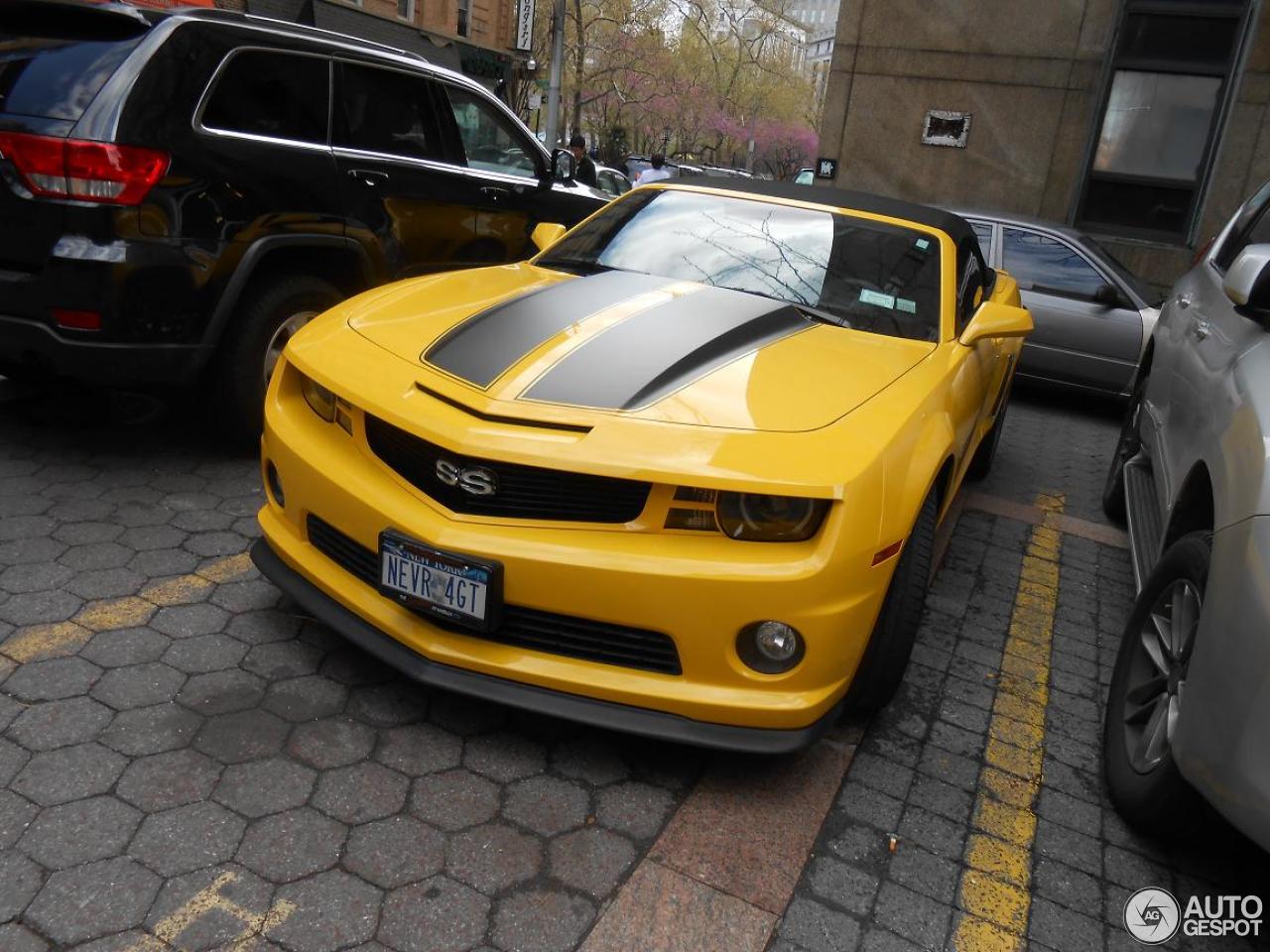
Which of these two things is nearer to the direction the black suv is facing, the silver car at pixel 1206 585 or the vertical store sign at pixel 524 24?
the vertical store sign

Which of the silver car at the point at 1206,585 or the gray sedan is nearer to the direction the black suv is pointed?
the gray sedan

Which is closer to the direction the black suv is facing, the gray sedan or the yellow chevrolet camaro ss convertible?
the gray sedan

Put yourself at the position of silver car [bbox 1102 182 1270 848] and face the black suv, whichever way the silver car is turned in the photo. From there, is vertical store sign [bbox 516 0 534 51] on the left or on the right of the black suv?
right

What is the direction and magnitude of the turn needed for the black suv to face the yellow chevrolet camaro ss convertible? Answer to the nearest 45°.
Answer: approximately 90° to its right

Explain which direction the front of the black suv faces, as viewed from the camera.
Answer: facing away from the viewer and to the right of the viewer

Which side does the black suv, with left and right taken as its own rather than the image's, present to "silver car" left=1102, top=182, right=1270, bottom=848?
right
